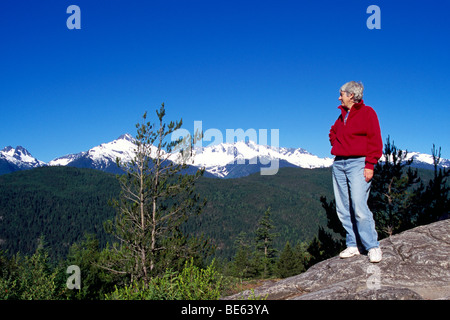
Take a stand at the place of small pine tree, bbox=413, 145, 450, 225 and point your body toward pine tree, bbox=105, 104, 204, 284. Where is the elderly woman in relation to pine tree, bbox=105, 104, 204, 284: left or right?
left

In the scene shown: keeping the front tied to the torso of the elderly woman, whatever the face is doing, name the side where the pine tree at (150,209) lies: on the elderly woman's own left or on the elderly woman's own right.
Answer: on the elderly woman's own right

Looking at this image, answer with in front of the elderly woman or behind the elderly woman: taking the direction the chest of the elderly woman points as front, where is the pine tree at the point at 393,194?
behind

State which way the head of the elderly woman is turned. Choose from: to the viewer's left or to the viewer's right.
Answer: to the viewer's left

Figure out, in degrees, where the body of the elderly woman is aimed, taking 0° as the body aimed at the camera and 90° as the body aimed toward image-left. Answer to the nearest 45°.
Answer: approximately 45°
